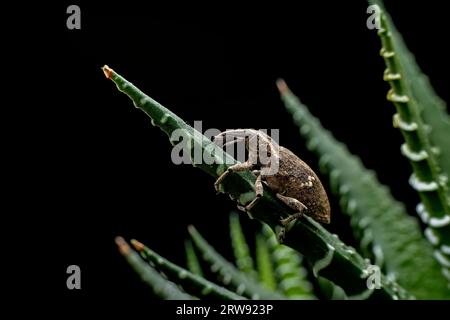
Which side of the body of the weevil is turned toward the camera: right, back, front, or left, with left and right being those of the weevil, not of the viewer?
left
